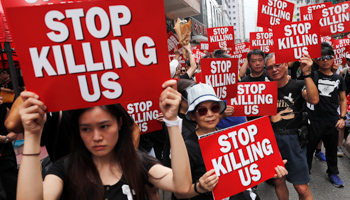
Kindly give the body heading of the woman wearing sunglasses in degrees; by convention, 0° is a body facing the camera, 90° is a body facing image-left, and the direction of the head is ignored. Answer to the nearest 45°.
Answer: approximately 315°

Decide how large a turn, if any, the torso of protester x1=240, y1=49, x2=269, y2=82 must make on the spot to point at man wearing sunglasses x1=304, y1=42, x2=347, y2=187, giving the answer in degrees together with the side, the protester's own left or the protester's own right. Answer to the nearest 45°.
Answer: approximately 90° to the protester's own left

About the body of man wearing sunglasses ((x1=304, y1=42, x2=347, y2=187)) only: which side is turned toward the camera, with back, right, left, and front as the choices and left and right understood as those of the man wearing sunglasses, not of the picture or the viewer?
front

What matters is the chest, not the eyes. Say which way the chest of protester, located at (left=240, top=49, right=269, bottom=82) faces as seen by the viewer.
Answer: toward the camera

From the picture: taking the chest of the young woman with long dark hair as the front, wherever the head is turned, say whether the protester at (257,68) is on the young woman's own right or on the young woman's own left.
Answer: on the young woman's own left

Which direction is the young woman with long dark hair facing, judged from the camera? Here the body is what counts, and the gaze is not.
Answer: toward the camera

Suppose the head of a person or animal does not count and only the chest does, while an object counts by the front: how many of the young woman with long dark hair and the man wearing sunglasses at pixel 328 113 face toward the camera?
2

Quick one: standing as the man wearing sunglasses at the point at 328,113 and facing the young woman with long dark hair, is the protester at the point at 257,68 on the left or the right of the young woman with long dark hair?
right

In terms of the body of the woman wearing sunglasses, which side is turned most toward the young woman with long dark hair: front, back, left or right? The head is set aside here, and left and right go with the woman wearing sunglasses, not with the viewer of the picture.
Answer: right

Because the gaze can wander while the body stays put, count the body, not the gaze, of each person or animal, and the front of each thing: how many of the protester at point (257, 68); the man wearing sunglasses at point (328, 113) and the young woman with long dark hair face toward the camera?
3

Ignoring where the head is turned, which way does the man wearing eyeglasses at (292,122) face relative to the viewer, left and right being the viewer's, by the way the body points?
facing the viewer and to the left of the viewer

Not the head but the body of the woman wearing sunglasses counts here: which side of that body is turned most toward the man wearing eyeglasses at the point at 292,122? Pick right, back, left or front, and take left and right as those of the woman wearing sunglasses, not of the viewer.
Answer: left
